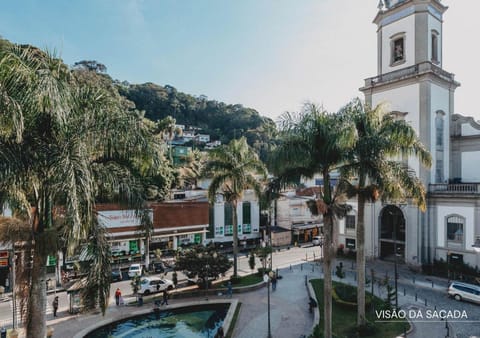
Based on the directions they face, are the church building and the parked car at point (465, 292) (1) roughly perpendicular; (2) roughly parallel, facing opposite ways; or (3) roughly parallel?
roughly perpendicular

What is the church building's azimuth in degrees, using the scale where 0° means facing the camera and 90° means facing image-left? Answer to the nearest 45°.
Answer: approximately 45°

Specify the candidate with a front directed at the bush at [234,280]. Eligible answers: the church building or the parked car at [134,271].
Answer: the church building
